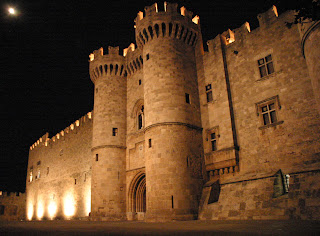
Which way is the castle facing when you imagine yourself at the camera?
facing the viewer and to the left of the viewer
